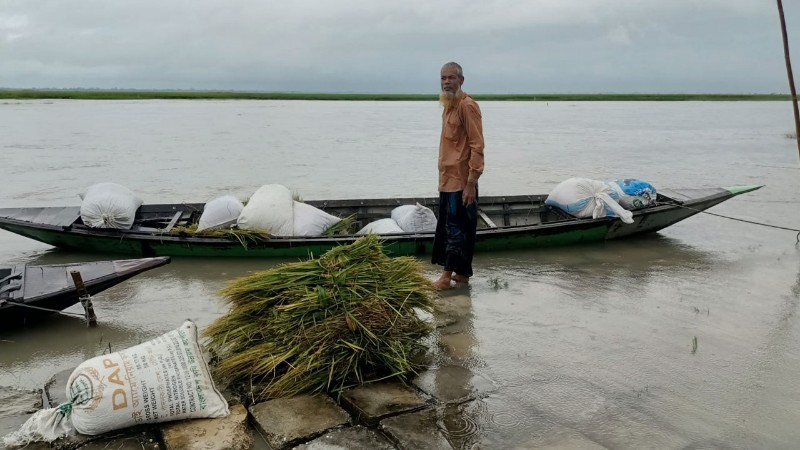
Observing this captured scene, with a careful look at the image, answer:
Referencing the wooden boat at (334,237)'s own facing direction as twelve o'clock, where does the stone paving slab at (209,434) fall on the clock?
The stone paving slab is roughly at 3 o'clock from the wooden boat.

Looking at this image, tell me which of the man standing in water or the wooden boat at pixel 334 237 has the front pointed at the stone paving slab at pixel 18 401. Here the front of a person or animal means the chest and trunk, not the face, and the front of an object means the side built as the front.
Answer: the man standing in water

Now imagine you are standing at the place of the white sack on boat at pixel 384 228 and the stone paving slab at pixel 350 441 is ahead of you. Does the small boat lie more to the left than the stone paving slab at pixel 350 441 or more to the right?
right

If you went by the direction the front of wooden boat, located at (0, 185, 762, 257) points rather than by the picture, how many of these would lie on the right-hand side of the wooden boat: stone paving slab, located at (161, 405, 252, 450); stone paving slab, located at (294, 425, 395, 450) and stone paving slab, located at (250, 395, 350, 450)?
3

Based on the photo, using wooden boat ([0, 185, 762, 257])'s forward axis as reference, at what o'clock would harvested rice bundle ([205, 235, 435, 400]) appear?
The harvested rice bundle is roughly at 3 o'clock from the wooden boat.

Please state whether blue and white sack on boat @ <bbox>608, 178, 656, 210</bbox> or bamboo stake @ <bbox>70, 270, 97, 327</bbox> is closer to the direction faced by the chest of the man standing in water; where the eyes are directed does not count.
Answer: the bamboo stake

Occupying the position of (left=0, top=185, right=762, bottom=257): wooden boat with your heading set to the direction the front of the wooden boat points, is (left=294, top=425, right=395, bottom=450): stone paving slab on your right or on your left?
on your right

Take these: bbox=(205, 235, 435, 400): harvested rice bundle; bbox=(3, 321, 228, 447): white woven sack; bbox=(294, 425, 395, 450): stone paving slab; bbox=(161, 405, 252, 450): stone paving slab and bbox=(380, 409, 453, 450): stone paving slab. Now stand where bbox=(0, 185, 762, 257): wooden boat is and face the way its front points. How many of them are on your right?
5

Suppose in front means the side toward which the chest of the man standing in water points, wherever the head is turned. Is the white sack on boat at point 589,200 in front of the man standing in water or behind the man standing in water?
behind

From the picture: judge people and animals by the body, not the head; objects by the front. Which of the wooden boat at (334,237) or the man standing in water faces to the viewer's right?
the wooden boat

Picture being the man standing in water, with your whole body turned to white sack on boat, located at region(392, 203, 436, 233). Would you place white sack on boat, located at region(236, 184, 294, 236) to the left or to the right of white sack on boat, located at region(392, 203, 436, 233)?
left

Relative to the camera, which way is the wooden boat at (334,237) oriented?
to the viewer's right

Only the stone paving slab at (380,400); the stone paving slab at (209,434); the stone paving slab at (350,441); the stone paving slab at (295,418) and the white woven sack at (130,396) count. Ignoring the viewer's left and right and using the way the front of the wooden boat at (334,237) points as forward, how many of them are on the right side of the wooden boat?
5

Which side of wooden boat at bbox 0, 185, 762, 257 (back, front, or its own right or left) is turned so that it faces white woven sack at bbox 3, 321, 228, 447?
right
